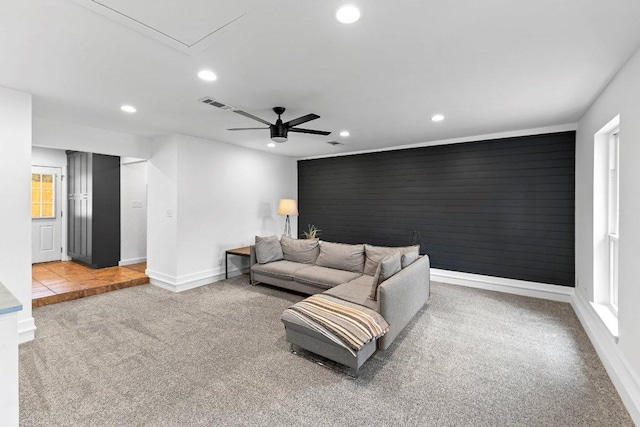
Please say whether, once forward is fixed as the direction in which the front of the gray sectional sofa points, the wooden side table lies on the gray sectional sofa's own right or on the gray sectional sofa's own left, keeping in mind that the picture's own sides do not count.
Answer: on the gray sectional sofa's own right

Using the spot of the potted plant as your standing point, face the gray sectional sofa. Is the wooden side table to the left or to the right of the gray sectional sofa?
right

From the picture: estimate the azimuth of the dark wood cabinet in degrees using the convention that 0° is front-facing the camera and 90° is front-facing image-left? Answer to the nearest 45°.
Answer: approximately 45°

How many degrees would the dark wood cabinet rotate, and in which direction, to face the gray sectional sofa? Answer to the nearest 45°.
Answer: approximately 90° to its left

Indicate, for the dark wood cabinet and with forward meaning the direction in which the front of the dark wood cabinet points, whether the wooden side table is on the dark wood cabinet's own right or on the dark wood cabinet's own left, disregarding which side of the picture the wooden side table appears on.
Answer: on the dark wood cabinet's own left
